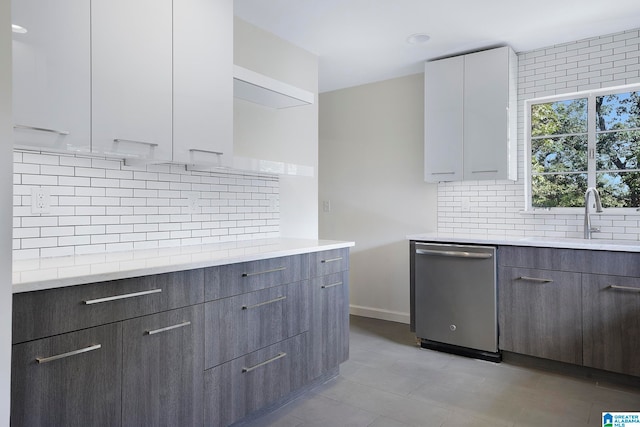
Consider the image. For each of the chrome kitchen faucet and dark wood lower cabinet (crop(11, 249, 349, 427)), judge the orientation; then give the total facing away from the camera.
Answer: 0

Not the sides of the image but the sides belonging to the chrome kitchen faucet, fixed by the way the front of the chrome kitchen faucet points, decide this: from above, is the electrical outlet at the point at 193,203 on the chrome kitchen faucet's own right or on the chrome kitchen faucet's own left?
on the chrome kitchen faucet's own right

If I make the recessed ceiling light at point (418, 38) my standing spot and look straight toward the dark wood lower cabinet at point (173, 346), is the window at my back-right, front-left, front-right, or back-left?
back-left

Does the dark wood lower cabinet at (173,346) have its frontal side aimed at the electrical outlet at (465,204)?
no

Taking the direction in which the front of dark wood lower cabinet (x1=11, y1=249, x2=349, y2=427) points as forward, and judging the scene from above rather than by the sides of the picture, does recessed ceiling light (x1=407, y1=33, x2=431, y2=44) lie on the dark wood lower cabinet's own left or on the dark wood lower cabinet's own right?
on the dark wood lower cabinet's own left

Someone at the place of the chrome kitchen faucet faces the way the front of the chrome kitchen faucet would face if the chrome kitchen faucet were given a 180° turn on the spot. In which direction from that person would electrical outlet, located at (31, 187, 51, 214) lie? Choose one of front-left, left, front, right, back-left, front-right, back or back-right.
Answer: left

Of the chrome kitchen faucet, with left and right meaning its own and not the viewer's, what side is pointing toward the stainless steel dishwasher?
right

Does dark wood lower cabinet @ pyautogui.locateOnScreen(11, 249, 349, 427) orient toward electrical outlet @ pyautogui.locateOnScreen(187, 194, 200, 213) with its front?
no

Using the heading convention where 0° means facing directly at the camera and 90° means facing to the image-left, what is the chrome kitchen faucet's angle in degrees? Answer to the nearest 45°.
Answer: approximately 315°

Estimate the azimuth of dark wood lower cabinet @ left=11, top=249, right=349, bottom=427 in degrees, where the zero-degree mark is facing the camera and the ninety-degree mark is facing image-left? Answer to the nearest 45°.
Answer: approximately 315°

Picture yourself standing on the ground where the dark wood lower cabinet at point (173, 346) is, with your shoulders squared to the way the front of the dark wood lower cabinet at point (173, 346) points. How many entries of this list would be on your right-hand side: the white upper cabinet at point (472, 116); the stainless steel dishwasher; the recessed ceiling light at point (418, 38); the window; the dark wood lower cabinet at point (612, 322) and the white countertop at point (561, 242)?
0

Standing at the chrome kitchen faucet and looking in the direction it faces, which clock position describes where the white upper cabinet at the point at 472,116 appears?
The white upper cabinet is roughly at 4 o'clock from the chrome kitchen faucet.

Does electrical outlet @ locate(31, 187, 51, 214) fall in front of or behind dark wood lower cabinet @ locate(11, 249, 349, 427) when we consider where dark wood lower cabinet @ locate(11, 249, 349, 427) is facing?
behind

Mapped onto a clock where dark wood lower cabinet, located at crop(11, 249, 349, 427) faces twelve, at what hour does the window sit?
The window is roughly at 10 o'clock from the dark wood lower cabinet.
